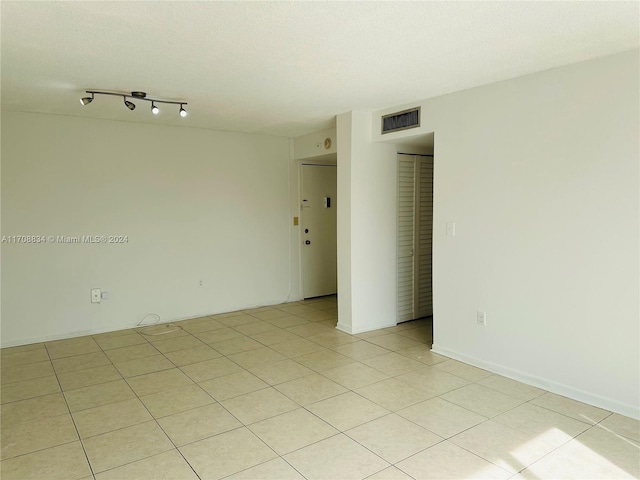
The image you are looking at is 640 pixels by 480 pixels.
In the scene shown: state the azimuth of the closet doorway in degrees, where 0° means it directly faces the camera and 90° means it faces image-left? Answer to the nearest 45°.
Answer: approximately 315°

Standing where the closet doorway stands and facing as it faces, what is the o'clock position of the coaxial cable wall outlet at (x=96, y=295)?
The coaxial cable wall outlet is roughly at 4 o'clock from the closet doorway.

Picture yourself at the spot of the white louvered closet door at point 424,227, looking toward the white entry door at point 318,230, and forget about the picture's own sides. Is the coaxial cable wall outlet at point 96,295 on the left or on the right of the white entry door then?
left

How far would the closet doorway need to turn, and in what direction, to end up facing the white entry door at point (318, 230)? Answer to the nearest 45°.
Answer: approximately 180°
